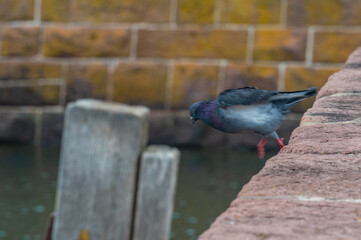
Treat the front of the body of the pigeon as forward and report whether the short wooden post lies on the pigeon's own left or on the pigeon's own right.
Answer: on the pigeon's own left

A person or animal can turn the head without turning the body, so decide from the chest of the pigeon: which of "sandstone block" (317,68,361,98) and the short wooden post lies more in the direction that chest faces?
the short wooden post

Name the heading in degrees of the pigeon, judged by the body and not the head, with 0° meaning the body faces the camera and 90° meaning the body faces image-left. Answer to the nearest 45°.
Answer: approximately 90°

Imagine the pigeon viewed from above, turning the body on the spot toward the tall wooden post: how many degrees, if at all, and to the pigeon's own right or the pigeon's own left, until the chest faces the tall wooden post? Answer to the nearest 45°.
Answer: approximately 90° to the pigeon's own left
